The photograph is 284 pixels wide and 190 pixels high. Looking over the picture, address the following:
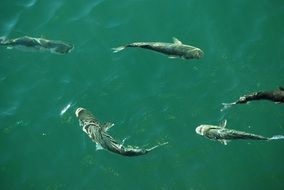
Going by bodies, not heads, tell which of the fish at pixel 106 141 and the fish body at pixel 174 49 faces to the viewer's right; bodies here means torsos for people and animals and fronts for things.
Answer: the fish body

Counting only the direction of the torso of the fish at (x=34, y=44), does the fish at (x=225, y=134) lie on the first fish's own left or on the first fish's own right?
on the first fish's own right

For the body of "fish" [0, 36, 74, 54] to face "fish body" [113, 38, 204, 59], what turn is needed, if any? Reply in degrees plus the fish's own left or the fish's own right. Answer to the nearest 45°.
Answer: approximately 45° to the fish's own right

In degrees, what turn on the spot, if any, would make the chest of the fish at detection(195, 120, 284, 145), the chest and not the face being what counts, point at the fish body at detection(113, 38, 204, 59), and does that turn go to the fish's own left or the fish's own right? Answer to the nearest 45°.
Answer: approximately 45° to the fish's own right

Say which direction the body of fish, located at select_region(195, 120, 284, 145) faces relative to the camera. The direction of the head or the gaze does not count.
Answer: to the viewer's left

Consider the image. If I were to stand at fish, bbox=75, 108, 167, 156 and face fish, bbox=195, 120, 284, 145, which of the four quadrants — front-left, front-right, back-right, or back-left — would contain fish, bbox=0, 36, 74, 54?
back-left

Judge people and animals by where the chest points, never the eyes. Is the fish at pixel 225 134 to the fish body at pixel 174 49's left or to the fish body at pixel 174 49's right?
on its right

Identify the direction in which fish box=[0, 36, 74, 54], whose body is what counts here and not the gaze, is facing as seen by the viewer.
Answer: to the viewer's right

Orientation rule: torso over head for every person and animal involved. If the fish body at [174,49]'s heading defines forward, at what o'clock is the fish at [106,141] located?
The fish is roughly at 4 o'clock from the fish body.

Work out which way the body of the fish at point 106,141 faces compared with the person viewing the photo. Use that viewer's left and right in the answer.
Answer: facing away from the viewer and to the left of the viewer

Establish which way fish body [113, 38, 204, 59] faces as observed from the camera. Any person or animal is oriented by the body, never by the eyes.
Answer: facing to the right of the viewer

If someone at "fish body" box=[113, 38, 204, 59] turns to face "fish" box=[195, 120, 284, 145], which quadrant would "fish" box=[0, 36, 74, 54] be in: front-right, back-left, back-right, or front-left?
back-right
